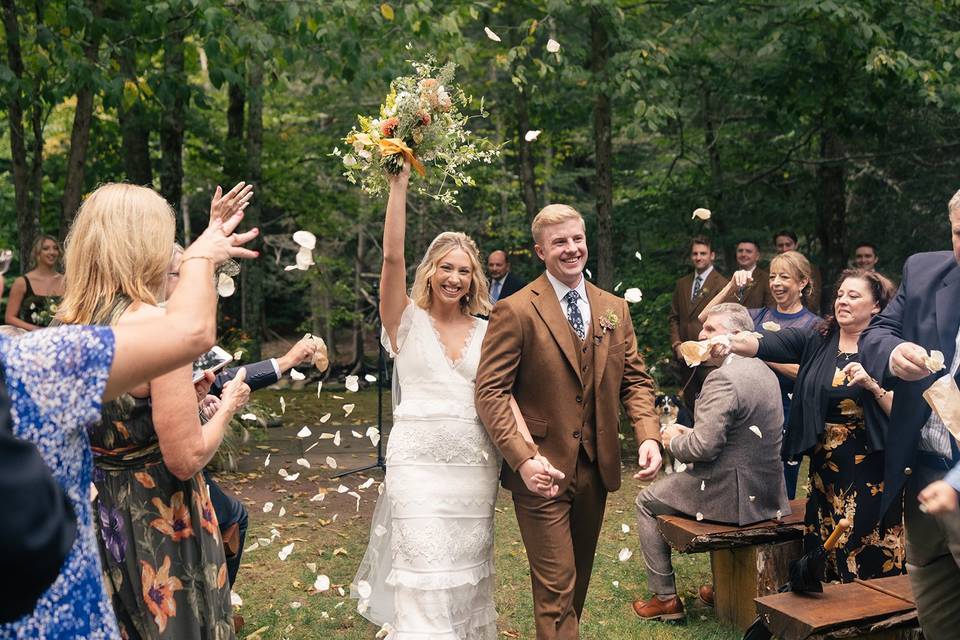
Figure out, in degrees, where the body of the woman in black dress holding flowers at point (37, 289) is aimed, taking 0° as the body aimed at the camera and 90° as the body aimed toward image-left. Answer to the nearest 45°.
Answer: approximately 315°

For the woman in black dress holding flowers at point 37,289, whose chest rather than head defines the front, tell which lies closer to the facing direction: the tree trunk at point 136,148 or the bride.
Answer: the bride

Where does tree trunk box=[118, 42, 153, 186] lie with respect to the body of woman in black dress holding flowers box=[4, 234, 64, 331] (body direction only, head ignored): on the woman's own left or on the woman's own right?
on the woman's own left
